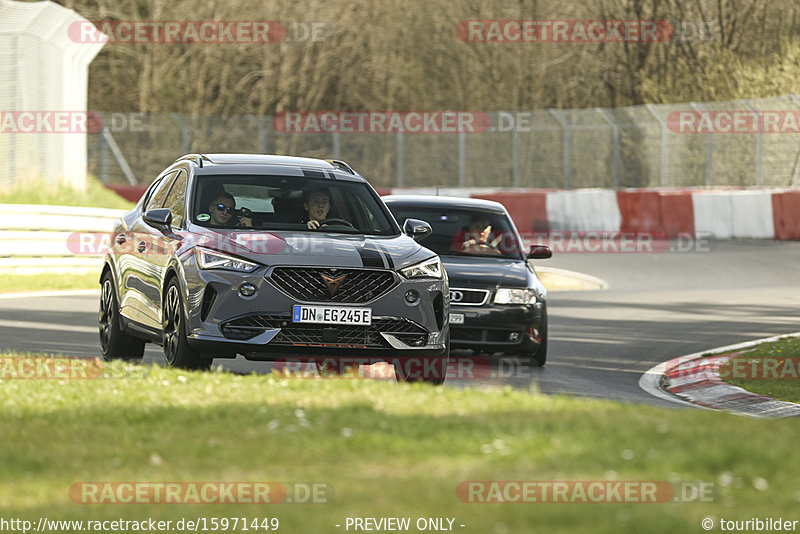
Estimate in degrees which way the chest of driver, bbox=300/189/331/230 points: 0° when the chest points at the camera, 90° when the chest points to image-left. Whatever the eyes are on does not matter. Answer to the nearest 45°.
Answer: approximately 315°

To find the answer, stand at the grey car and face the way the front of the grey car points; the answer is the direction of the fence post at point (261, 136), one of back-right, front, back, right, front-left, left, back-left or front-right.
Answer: back

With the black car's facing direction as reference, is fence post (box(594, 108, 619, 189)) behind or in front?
behind

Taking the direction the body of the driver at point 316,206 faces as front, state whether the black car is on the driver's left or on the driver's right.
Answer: on the driver's left

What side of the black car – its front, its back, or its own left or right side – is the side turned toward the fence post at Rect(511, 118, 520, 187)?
back

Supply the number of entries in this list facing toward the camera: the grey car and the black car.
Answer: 2

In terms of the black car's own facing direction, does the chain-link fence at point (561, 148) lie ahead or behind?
behind

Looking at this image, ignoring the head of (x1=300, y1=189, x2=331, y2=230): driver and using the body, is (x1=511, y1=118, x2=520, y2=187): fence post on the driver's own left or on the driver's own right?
on the driver's own left
